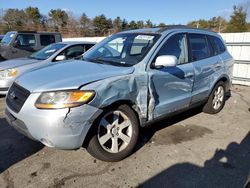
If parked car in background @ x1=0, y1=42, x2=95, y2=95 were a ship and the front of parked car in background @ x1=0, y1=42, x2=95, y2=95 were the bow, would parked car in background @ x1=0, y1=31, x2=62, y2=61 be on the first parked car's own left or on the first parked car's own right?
on the first parked car's own right

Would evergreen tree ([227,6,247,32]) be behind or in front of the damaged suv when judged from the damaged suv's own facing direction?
behind

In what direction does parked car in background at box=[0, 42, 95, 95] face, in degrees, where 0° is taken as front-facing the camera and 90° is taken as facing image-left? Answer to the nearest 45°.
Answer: approximately 45°

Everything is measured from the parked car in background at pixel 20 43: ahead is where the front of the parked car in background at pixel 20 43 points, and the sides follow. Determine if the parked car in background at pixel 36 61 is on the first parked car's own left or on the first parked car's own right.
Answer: on the first parked car's own left

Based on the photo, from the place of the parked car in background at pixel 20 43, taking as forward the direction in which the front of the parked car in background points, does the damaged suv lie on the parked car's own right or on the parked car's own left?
on the parked car's own left

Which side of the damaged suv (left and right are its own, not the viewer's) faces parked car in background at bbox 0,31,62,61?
right

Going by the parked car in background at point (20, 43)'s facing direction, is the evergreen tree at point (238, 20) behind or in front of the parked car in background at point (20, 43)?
behind

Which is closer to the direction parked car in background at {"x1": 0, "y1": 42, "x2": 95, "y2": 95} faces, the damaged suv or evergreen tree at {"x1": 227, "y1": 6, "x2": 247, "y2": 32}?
the damaged suv

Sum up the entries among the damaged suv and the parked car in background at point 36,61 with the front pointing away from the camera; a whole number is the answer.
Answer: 0

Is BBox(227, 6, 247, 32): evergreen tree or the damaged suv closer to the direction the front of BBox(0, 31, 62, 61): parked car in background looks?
the damaged suv
